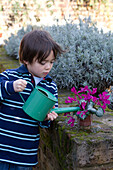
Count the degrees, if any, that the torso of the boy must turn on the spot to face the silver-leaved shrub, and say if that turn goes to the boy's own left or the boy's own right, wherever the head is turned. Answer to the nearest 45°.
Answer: approximately 90° to the boy's own left

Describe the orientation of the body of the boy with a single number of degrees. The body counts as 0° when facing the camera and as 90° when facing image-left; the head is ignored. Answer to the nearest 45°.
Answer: approximately 315°

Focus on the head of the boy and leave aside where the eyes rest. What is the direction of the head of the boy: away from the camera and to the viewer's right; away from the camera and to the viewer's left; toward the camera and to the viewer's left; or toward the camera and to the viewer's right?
toward the camera and to the viewer's right
